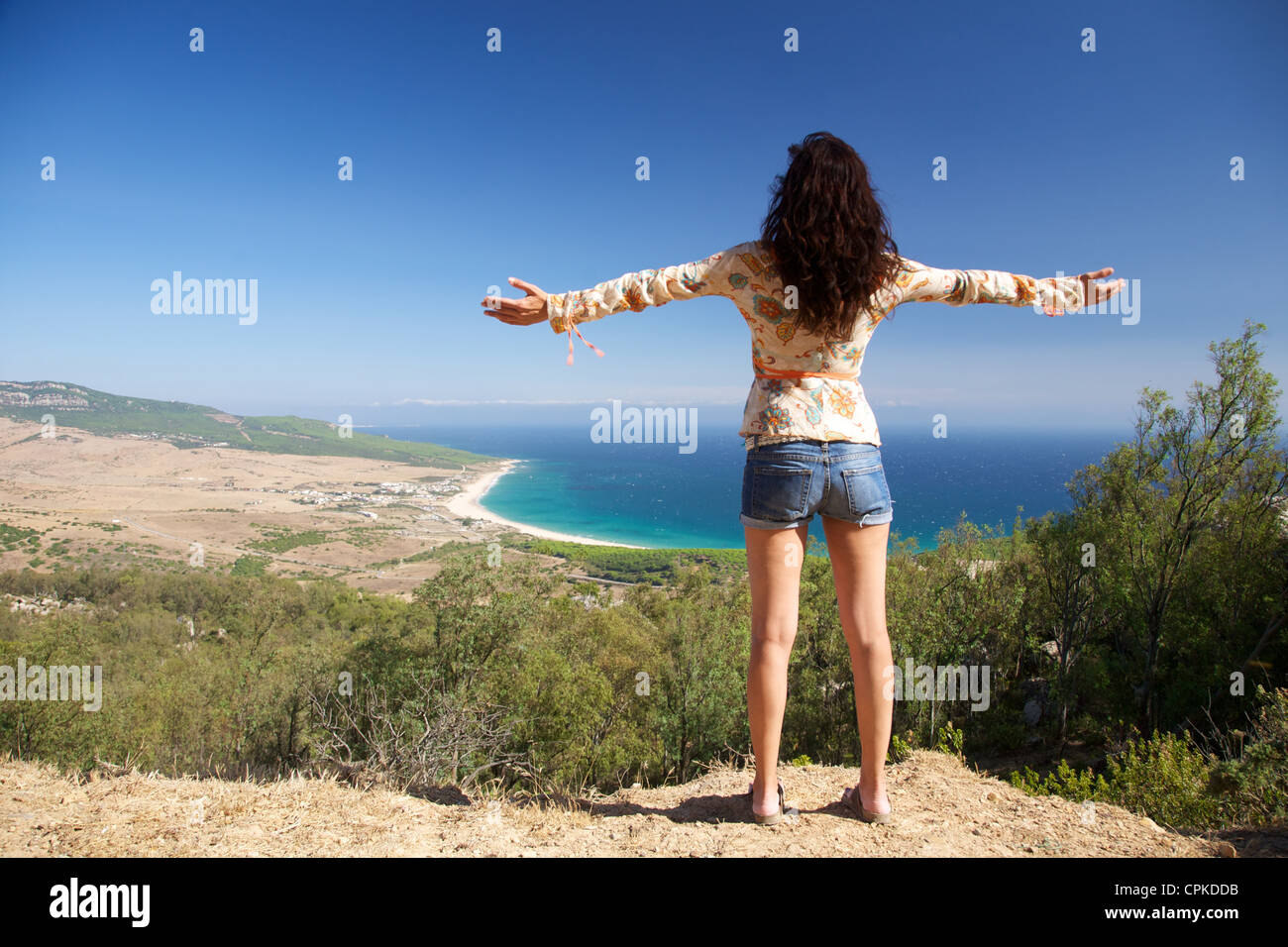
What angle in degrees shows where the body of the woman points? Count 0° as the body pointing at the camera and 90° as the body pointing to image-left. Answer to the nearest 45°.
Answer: approximately 180°

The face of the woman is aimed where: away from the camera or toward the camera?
away from the camera
